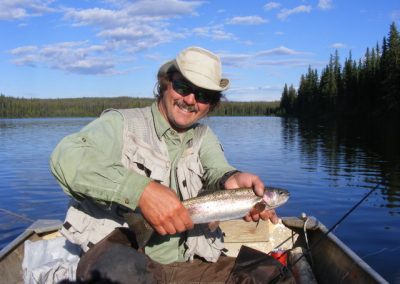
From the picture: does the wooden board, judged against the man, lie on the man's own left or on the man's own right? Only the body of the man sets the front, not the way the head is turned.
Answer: on the man's own left

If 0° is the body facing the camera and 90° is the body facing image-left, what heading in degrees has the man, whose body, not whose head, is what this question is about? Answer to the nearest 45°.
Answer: approximately 315°
